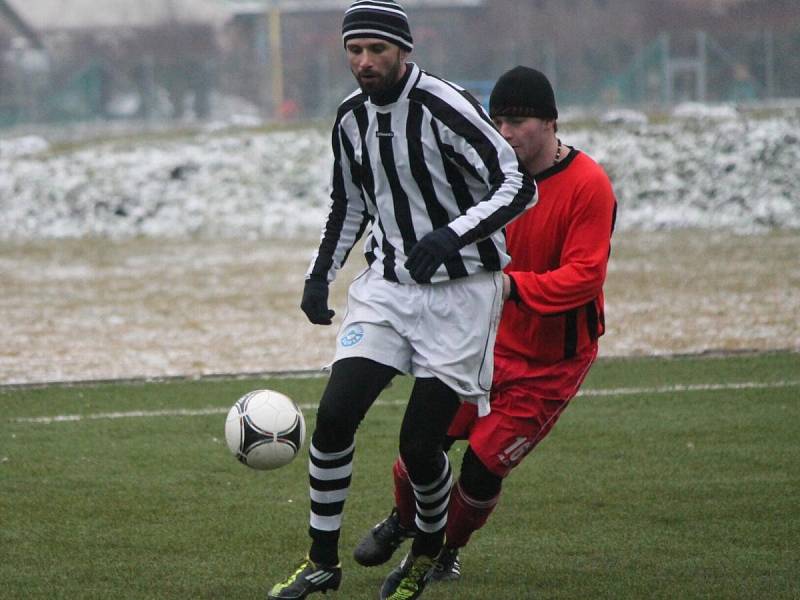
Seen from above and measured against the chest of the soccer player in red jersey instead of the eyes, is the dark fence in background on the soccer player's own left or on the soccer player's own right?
on the soccer player's own right

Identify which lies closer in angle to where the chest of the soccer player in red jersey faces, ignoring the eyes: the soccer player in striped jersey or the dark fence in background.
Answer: the soccer player in striped jersey

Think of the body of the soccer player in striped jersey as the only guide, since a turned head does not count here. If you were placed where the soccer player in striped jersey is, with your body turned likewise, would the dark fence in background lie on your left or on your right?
on your right

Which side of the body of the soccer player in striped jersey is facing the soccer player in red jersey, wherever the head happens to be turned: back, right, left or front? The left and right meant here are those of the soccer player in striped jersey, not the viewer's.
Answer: back

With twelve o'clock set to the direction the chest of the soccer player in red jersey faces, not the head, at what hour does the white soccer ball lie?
The white soccer ball is roughly at 1 o'clock from the soccer player in red jersey.

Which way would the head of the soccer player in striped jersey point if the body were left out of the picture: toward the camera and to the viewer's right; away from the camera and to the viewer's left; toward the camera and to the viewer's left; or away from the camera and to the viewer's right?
toward the camera and to the viewer's left

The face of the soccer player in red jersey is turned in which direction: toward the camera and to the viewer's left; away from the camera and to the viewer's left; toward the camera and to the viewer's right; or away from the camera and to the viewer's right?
toward the camera and to the viewer's left

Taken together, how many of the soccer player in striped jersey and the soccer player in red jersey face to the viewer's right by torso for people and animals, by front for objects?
0

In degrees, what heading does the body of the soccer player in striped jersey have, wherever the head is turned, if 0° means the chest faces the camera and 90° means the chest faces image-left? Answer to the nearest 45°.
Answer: approximately 45°
